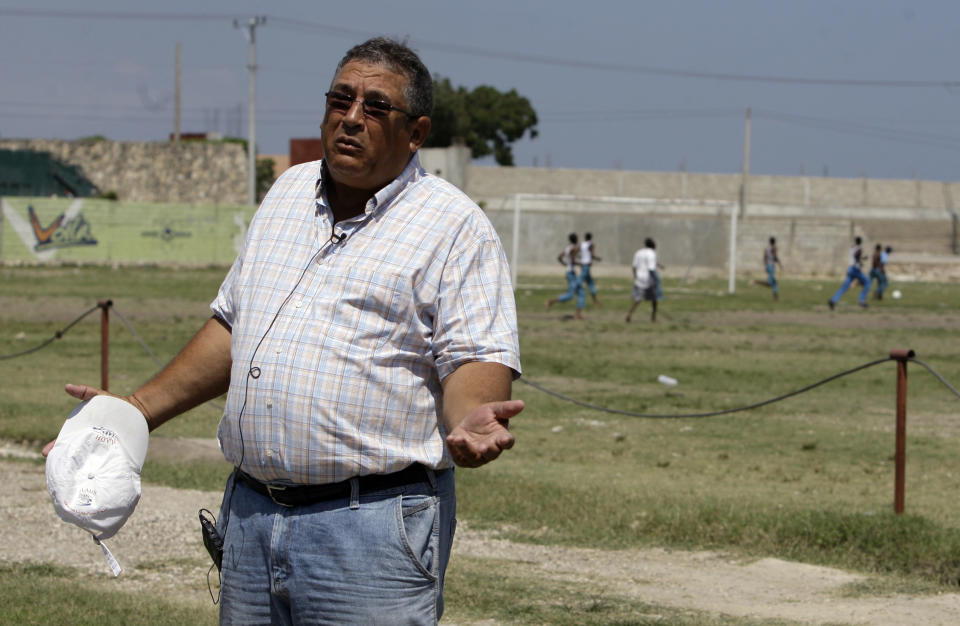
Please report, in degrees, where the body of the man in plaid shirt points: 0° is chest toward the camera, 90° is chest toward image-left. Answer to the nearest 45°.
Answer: approximately 45°
